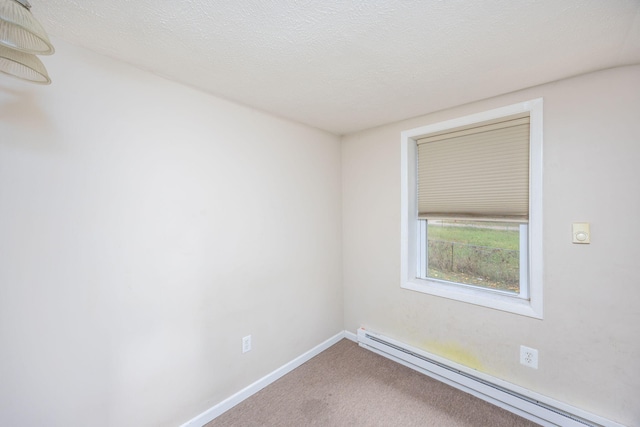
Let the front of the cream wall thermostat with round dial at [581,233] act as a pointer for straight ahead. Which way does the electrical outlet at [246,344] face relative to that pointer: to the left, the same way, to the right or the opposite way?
to the left

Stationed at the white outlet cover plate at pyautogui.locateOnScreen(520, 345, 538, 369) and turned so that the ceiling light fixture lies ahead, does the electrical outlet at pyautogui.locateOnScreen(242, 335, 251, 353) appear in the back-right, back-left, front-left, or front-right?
front-right

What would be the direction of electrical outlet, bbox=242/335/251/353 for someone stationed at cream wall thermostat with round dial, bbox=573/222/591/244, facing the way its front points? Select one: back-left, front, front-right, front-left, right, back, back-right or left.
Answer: front-right

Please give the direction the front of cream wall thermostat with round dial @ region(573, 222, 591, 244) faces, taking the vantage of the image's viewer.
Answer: facing the viewer

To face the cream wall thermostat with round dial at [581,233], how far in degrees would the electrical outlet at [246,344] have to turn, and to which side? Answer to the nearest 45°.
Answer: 0° — it already faces it

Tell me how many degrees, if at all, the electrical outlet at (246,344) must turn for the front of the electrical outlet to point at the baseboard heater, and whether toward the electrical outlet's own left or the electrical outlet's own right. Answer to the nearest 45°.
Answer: approximately 45° to the electrical outlet's own left

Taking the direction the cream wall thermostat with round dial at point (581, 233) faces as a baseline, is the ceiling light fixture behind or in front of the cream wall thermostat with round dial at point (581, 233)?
in front

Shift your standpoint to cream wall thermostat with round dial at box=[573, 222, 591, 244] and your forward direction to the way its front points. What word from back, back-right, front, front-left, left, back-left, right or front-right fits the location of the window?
right

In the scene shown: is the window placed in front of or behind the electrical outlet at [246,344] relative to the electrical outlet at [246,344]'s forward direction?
in front

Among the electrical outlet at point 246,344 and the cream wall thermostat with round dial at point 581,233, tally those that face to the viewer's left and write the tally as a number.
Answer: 0
